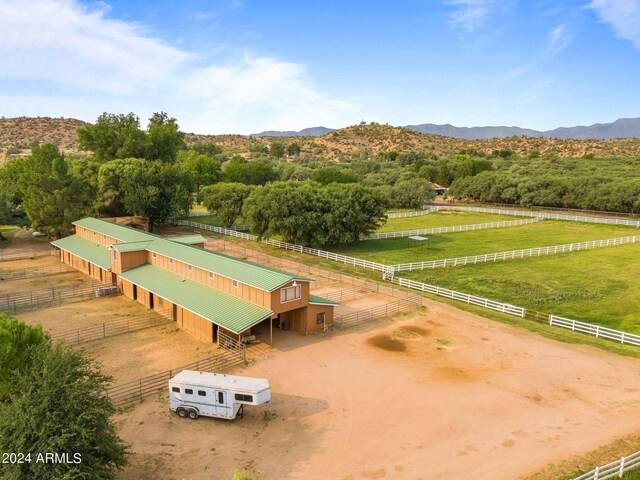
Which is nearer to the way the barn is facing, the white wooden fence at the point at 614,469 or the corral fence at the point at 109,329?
the white wooden fence

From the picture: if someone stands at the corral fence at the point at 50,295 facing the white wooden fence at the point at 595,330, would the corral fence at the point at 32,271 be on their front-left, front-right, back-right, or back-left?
back-left

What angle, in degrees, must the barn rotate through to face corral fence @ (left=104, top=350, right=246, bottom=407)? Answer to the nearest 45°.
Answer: approximately 45° to its right

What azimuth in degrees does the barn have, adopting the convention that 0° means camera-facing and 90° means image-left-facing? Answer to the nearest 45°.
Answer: approximately 315°

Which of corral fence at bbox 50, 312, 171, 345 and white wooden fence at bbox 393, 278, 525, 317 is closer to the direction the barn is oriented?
the white wooden fence

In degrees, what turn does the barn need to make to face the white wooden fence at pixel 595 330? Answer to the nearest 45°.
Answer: approximately 45° to its left

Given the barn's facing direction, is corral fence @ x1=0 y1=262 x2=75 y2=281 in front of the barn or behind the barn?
behind
